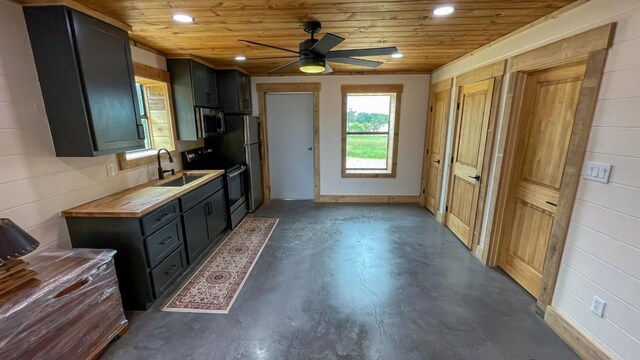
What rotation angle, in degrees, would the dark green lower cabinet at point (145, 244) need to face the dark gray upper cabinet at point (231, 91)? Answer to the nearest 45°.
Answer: approximately 90° to its left

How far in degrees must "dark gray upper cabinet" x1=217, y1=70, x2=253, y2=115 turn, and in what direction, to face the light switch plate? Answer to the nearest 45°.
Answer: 0° — it already faces it

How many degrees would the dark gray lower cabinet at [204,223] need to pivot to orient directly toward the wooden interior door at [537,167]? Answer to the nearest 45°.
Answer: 0° — it already faces it

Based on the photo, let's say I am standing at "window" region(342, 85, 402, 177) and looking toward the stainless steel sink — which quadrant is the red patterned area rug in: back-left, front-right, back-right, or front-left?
front-left

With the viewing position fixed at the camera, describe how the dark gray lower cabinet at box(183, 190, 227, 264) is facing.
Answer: facing the viewer and to the right of the viewer

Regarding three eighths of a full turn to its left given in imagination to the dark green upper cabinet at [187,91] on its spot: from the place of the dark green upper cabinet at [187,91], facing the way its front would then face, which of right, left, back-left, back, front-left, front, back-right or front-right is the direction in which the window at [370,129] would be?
right

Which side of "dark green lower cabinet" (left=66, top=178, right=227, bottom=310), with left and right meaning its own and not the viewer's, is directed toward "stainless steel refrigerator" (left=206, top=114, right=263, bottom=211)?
left

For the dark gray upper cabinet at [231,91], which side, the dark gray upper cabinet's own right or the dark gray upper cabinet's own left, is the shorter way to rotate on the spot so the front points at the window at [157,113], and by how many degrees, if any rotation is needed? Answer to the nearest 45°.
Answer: approximately 90° to the dark gray upper cabinet's own right

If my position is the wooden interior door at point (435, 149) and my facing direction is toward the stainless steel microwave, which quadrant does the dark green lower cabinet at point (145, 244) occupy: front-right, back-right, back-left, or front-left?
front-left

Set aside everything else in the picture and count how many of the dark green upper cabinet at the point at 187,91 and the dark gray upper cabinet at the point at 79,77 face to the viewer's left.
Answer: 0

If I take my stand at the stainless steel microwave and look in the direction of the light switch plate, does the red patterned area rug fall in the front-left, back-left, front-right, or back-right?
front-right

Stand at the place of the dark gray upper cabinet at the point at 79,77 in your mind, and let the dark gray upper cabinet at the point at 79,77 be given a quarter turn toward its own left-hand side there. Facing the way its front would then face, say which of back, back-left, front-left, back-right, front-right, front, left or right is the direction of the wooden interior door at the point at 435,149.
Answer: front-right

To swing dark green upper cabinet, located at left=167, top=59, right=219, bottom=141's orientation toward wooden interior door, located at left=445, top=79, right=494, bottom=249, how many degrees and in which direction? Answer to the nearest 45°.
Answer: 0° — it already faces it

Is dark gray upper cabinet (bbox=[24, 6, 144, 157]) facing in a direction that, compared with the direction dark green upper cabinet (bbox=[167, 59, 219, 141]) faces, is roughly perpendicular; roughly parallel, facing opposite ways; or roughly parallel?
roughly parallel

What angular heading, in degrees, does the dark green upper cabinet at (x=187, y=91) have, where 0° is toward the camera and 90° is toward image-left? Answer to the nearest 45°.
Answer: approximately 315°
